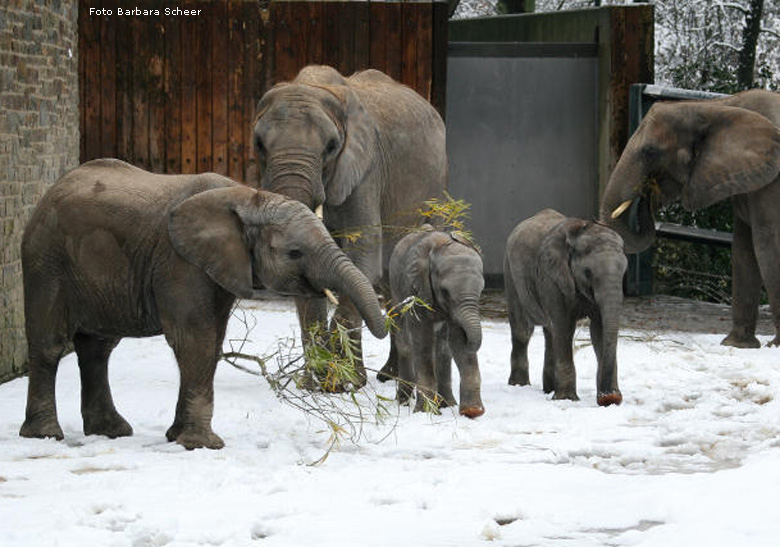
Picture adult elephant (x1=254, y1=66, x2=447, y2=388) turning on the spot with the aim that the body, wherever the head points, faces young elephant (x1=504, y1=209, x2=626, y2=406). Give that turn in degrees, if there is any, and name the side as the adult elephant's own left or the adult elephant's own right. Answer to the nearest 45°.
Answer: approximately 90° to the adult elephant's own left

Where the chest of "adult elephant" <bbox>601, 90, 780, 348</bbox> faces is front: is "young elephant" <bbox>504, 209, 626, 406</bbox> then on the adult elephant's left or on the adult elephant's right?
on the adult elephant's left

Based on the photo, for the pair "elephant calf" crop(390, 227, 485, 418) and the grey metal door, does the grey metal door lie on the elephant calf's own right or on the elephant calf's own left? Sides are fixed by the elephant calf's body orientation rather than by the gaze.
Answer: on the elephant calf's own left

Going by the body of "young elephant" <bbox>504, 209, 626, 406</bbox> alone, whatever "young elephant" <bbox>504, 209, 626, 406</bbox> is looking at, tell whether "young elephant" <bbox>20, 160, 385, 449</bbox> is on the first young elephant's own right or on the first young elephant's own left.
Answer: on the first young elephant's own right

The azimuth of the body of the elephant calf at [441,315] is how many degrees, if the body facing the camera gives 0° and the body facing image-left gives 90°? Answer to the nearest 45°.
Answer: approximately 315°

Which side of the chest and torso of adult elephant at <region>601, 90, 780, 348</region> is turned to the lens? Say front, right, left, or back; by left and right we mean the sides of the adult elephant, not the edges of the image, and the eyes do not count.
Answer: left

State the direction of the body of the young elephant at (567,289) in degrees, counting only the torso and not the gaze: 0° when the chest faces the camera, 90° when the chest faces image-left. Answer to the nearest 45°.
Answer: approximately 315°

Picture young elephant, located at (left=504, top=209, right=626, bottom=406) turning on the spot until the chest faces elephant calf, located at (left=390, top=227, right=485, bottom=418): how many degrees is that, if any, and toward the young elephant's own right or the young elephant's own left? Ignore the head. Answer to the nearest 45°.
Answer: approximately 90° to the young elephant's own right

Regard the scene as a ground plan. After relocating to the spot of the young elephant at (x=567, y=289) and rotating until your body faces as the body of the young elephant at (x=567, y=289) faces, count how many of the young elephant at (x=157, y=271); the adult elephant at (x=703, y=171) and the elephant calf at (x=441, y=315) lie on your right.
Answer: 2

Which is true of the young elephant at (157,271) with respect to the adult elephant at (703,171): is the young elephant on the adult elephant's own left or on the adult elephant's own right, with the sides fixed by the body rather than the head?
on the adult elephant's own left
